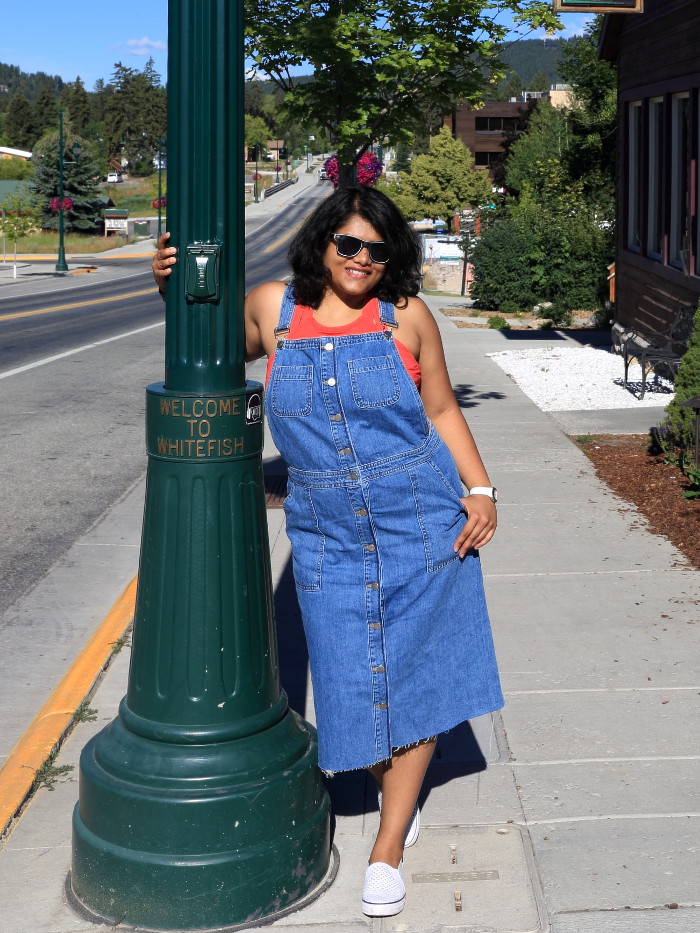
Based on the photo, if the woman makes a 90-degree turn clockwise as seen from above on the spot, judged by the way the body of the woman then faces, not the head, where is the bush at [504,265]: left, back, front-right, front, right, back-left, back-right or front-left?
right

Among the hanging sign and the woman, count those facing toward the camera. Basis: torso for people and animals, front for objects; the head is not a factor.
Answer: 2

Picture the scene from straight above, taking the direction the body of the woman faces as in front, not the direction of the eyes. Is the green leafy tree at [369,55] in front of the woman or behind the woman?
behind

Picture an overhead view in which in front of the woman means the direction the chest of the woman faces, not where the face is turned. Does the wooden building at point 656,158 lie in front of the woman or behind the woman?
behind

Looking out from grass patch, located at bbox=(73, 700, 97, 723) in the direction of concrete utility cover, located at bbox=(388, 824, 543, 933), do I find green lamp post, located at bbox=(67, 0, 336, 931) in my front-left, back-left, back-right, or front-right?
front-right

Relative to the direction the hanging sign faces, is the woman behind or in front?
in front

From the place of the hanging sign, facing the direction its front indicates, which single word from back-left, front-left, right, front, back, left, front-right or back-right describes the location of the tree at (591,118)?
back

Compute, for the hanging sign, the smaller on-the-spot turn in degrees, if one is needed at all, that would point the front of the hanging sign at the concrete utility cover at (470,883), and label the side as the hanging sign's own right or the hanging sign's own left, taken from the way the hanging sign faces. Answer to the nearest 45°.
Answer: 0° — it already faces it

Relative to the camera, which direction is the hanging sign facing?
toward the camera
